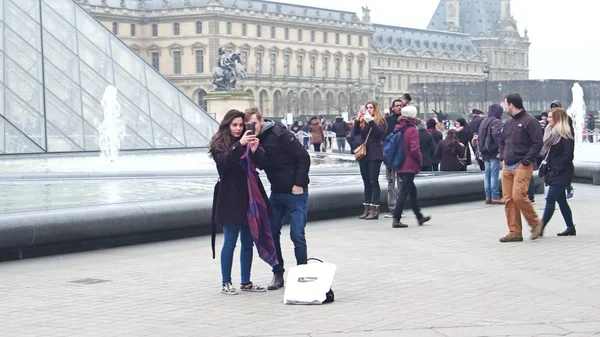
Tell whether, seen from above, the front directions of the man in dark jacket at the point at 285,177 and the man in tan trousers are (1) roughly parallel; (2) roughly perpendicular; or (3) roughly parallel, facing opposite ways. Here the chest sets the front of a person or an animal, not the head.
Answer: roughly parallel

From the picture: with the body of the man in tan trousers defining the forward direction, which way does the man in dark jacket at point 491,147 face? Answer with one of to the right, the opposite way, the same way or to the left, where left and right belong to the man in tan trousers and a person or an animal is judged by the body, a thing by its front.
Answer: the opposite way

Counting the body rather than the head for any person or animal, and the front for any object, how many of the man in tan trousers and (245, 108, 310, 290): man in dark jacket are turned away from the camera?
0

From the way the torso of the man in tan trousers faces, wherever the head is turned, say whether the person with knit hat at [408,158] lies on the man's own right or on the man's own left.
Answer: on the man's own right

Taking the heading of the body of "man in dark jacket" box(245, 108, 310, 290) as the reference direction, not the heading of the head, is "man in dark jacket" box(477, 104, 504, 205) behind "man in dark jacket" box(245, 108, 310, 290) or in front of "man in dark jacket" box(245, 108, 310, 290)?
behind

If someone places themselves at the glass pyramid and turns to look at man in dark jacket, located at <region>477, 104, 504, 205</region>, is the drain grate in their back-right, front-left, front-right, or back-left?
front-right

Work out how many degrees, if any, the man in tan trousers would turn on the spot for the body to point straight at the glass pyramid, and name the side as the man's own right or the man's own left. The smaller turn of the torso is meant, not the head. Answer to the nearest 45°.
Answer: approximately 90° to the man's own right

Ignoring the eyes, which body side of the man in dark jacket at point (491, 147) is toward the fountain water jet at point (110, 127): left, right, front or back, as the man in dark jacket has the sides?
left

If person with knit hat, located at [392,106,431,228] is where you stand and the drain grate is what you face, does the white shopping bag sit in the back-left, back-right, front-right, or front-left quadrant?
front-left

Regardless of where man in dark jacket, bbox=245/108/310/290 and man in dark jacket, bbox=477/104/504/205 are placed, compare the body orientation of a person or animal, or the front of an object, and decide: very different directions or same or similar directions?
very different directions

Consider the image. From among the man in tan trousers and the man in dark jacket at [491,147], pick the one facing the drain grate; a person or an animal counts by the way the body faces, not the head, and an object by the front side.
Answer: the man in tan trousers

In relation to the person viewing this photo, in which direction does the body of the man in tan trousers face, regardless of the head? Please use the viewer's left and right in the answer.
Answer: facing the viewer and to the left of the viewer
